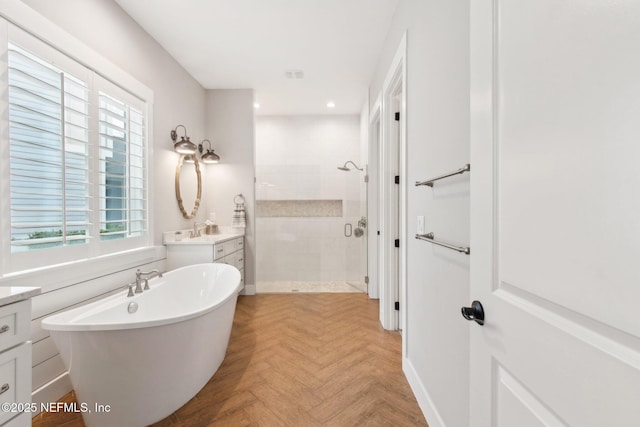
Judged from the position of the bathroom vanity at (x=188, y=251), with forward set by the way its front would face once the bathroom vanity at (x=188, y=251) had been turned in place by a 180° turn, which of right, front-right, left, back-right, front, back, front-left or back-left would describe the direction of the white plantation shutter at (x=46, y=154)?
front-left

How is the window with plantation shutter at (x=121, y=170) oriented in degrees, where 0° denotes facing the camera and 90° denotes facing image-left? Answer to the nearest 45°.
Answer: approximately 315°

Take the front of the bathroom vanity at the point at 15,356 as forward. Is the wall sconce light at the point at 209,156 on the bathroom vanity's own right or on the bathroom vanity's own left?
on the bathroom vanity's own left

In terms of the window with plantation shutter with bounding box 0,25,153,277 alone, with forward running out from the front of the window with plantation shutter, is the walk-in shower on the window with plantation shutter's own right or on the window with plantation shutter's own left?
on the window with plantation shutter's own left

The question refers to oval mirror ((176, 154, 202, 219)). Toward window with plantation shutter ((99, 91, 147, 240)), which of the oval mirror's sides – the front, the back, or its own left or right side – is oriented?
right

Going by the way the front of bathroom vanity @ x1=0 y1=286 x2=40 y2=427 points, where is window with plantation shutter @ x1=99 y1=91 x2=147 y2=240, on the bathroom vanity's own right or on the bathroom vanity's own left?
on the bathroom vanity's own left

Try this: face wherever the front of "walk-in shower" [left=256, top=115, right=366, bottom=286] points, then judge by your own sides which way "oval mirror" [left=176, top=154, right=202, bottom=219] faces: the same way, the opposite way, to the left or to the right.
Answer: to the left

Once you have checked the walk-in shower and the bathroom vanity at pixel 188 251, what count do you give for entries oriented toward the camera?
1
